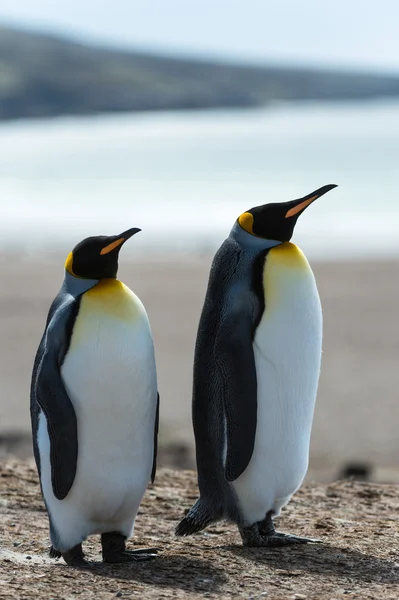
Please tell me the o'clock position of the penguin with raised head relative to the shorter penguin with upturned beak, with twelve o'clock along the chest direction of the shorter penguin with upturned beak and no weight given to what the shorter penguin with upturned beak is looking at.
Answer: The penguin with raised head is roughly at 10 o'clock from the shorter penguin with upturned beak.

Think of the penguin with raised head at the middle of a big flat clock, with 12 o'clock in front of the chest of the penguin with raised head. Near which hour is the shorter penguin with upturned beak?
The shorter penguin with upturned beak is roughly at 5 o'clock from the penguin with raised head.

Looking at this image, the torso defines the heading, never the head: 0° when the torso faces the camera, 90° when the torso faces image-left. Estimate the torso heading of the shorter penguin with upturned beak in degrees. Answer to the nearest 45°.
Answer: approximately 315°

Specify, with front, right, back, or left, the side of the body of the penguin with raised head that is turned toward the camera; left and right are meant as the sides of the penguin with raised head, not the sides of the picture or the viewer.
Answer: right
